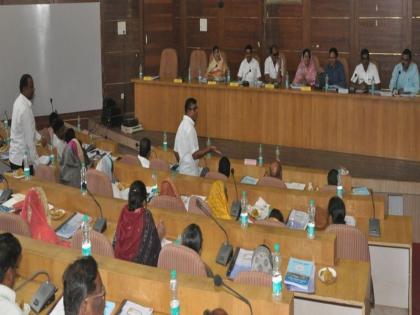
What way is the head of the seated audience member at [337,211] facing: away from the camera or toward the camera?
away from the camera

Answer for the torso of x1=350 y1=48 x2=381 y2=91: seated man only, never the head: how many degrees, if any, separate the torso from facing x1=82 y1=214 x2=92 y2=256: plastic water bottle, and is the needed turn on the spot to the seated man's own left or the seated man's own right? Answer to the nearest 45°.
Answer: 0° — they already face it

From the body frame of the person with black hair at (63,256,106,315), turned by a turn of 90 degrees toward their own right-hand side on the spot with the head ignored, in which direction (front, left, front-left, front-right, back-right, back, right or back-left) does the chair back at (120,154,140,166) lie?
back-left

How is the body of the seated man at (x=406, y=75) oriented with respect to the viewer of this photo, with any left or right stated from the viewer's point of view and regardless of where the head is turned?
facing the viewer and to the left of the viewer

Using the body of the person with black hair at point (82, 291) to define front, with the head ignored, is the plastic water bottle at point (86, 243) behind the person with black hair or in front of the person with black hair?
in front

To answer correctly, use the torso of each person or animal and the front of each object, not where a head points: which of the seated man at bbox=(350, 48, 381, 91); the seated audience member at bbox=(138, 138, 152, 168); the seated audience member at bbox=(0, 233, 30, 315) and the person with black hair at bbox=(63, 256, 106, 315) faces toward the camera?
the seated man

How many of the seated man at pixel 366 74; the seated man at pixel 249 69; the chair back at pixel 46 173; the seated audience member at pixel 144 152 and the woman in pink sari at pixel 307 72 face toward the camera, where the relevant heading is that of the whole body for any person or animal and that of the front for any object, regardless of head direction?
3

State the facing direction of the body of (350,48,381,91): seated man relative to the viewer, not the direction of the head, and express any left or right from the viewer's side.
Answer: facing the viewer

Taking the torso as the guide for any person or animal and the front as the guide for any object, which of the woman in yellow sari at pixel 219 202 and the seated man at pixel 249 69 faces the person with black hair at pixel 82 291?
the seated man

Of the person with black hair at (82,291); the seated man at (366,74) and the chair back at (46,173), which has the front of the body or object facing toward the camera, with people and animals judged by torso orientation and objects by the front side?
the seated man

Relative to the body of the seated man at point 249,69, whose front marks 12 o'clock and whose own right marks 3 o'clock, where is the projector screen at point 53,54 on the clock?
The projector screen is roughly at 3 o'clock from the seated man.

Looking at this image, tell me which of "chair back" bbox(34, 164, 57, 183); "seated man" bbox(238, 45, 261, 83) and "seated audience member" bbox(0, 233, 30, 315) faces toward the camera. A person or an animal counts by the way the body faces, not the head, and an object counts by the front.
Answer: the seated man
